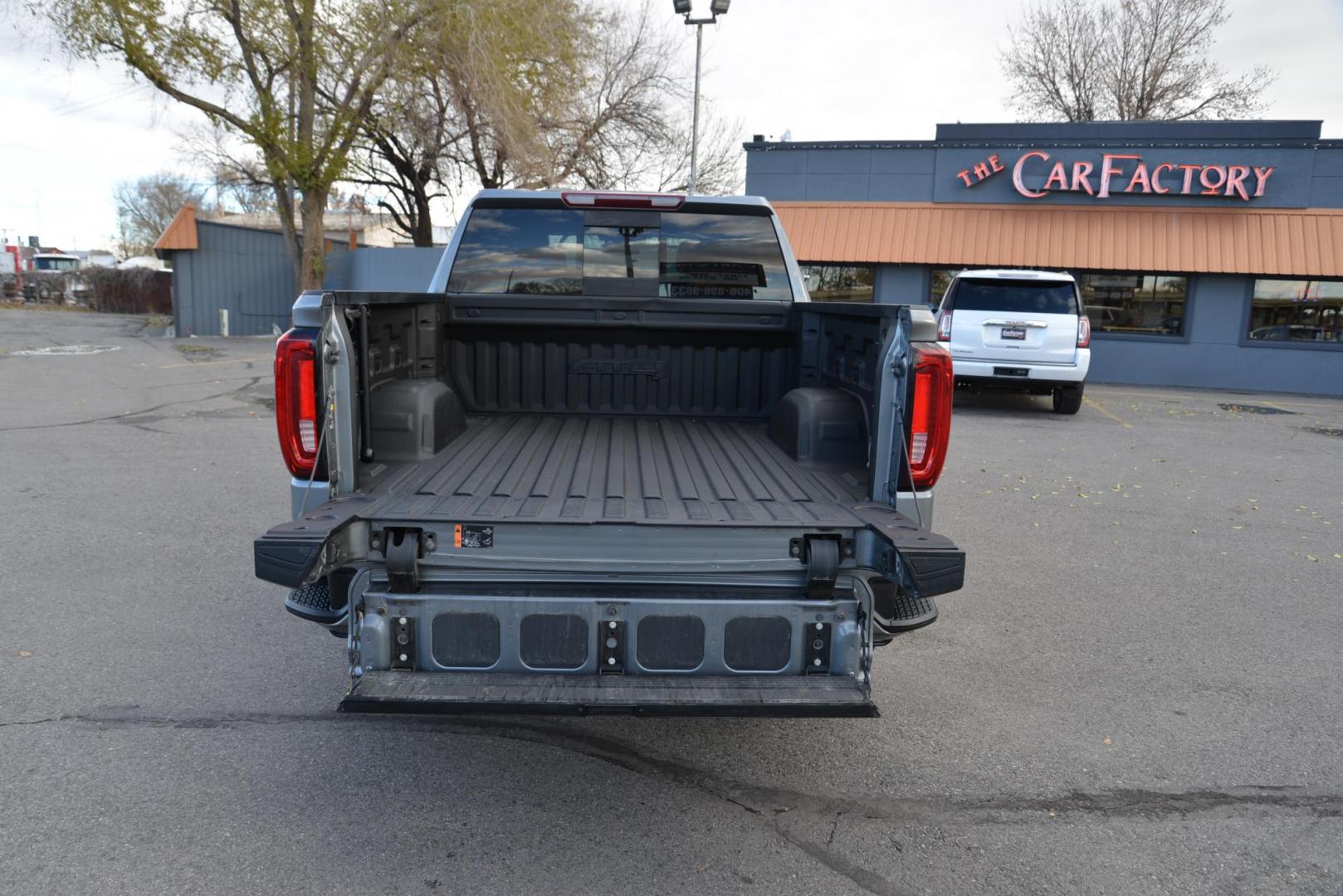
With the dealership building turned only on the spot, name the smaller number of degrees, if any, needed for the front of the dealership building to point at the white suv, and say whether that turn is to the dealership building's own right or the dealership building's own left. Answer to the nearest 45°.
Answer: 0° — it already faces it

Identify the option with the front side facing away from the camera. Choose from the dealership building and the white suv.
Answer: the white suv

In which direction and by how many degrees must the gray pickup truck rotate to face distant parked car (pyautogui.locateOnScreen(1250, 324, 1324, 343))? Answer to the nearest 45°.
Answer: approximately 45° to its right

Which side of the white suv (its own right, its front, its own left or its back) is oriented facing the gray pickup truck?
back

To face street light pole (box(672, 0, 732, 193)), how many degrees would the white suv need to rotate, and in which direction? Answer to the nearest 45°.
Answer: approximately 45° to its left

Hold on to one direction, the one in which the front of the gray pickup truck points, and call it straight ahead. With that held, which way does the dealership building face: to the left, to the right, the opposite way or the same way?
the opposite way

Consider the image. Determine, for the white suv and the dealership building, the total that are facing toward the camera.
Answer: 1

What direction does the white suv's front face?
away from the camera

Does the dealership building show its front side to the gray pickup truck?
yes

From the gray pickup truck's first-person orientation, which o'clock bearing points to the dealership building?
The dealership building is roughly at 1 o'clock from the gray pickup truck.

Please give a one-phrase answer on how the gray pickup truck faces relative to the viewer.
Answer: facing away from the viewer

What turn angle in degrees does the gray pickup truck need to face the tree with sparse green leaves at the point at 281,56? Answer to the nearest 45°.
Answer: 0° — it already faces it

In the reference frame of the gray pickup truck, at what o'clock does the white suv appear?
The white suv is roughly at 1 o'clock from the gray pickup truck.

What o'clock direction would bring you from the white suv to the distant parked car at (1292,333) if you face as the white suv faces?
The distant parked car is roughly at 1 o'clock from the white suv.
